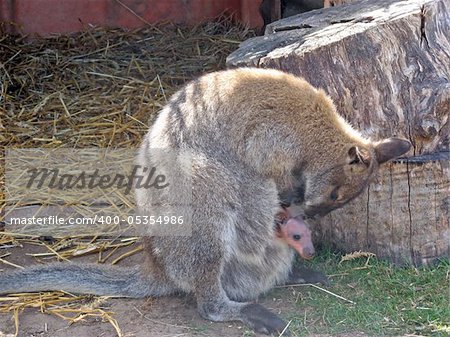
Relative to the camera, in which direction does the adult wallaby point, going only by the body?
to the viewer's right

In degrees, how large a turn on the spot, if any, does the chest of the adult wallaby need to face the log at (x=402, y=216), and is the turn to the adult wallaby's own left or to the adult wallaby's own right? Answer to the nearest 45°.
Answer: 0° — it already faces it

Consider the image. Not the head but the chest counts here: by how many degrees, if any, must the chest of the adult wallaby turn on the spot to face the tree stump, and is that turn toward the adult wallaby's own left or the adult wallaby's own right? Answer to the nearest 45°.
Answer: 0° — it already faces it
